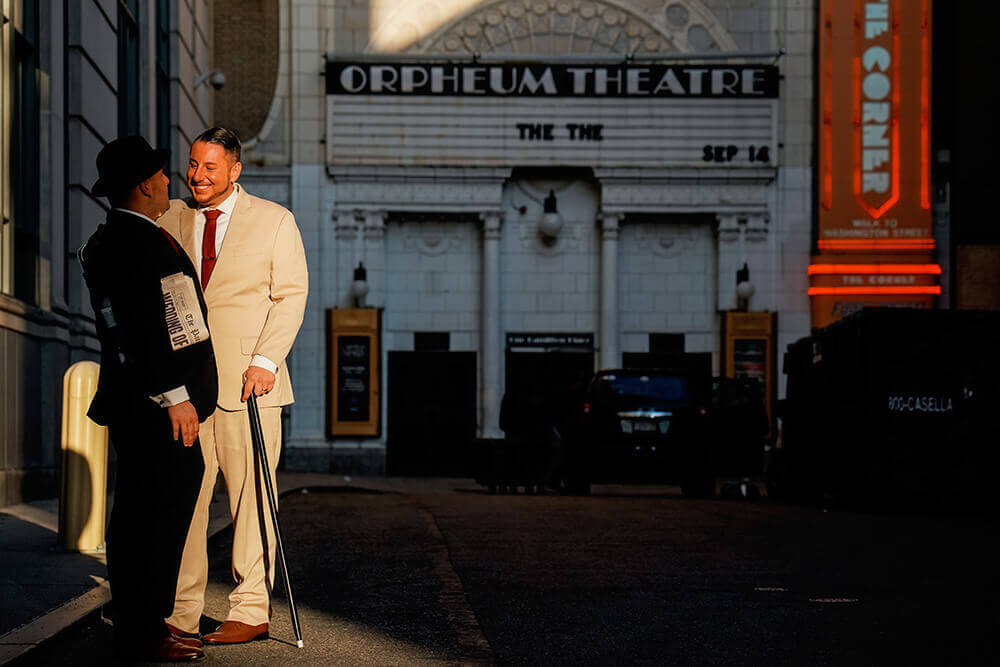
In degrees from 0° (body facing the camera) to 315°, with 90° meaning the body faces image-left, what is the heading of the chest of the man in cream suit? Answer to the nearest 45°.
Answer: approximately 45°

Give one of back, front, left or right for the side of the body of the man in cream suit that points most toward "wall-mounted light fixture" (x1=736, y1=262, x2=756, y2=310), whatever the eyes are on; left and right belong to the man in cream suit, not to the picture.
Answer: back

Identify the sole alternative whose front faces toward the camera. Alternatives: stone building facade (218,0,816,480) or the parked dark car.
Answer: the stone building facade

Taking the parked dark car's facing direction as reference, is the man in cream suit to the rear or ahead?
to the rear

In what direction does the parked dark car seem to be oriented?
away from the camera

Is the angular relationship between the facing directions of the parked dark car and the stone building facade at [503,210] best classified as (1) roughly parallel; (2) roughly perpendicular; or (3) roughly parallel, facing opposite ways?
roughly parallel, facing opposite ways

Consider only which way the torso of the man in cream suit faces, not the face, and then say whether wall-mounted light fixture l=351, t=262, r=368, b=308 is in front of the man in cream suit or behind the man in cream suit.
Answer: behind

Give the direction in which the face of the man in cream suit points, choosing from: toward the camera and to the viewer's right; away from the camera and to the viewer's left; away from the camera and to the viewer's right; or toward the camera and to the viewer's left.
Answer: toward the camera and to the viewer's left

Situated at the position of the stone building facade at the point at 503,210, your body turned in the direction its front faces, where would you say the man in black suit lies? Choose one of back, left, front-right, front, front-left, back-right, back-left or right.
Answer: front

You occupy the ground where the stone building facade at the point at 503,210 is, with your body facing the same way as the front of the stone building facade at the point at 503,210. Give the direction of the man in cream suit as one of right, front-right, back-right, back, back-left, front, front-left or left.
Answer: front

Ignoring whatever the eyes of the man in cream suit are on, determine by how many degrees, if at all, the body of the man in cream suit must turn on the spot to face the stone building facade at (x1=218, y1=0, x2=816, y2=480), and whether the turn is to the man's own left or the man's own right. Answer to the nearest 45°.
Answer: approximately 135° to the man's own right

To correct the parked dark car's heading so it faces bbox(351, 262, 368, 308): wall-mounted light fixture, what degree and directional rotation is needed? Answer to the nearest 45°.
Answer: approximately 45° to its left

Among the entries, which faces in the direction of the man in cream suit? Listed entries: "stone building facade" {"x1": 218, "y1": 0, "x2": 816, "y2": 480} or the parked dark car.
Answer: the stone building facade

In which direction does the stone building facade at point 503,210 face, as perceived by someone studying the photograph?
facing the viewer
